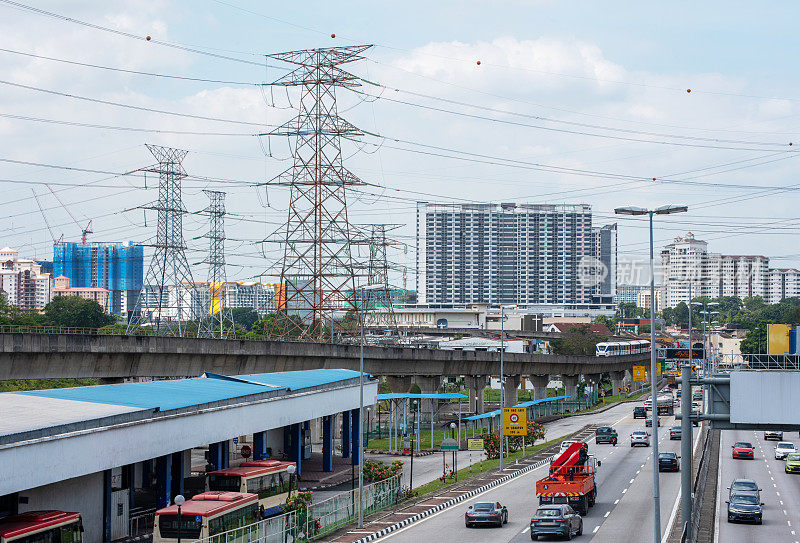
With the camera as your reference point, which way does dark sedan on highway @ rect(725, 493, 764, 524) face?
facing the viewer

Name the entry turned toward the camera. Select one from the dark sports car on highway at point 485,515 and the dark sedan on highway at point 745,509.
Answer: the dark sedan on highway at point 745,509

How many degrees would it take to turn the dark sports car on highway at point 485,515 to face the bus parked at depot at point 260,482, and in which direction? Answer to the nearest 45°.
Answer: approximately 90° to its left

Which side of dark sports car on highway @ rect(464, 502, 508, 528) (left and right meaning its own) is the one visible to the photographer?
back

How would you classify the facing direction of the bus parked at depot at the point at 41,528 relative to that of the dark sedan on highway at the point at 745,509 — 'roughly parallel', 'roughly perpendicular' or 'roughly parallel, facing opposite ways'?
roughly parallel

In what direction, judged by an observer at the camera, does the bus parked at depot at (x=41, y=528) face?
facing the viewer and to the left of the viewer

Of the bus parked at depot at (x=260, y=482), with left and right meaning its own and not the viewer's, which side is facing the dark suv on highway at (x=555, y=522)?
left

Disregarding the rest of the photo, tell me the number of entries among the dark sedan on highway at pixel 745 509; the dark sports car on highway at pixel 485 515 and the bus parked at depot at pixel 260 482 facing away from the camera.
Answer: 1

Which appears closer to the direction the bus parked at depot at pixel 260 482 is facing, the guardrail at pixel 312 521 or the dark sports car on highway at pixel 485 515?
the guardrail

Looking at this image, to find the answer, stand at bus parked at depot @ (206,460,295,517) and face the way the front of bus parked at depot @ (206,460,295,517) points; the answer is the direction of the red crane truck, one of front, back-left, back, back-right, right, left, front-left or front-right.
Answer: back-left

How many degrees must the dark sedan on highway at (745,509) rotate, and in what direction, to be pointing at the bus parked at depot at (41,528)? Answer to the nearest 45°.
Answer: approximately 45° to its right

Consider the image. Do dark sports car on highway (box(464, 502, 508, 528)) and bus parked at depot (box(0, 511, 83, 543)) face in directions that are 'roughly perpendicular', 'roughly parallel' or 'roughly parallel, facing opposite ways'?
roughly parallel, facing opposite ways

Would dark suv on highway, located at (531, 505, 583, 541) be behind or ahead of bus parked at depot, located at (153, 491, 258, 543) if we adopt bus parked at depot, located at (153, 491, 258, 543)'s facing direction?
behind

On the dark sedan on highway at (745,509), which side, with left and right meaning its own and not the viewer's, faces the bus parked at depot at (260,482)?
right
